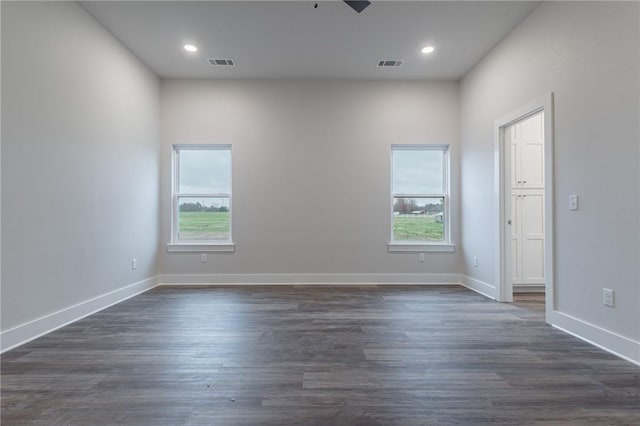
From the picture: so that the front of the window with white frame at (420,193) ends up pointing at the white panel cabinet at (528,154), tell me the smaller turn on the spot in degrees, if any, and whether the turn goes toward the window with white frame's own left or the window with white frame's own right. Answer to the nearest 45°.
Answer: approximately 90° to the window with white frame's own left

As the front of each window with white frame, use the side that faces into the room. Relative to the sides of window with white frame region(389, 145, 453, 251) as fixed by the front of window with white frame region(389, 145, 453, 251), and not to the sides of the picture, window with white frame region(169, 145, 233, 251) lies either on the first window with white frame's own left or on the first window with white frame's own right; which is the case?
on the first window with white frame's own right

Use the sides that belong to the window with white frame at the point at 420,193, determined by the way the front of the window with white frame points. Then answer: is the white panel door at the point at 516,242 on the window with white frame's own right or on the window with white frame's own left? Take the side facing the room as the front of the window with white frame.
on the window with white frame's own left

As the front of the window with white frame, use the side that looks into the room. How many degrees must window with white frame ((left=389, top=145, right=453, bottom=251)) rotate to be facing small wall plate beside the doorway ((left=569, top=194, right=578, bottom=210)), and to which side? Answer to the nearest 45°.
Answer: approximately 45° to its left

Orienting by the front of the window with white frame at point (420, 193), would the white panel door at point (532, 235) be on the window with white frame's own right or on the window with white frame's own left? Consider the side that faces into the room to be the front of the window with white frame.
on the window with white frame's own left

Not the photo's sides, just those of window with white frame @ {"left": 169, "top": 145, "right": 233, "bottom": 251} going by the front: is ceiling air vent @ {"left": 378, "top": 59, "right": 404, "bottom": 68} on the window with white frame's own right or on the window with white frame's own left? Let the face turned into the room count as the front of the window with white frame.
on the window with white frame's own left

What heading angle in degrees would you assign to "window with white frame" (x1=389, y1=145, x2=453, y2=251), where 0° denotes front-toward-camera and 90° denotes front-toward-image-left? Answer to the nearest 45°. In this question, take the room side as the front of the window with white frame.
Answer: approximately 0°

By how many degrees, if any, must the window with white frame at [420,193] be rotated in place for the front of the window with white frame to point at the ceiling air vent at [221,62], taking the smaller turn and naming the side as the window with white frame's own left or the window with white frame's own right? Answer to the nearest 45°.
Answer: approximately 45° to the window with white frame's own right

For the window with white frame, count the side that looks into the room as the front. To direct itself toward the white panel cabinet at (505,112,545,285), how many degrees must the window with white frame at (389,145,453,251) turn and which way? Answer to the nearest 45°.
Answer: approximately 90° to its left

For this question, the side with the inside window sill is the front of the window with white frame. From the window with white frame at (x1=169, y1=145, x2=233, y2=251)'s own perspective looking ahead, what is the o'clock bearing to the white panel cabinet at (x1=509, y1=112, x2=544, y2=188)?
The white panel cabinet is roughly at 10 o'clock from the window with white frame.

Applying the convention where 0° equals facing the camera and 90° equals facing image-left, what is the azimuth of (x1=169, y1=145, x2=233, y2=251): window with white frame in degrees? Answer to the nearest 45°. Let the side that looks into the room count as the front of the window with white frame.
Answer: approximately 0°

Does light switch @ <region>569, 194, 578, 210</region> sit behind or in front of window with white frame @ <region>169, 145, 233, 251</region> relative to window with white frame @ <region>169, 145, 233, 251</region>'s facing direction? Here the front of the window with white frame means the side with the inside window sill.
in front

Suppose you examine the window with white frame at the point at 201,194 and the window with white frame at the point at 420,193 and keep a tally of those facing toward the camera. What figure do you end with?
2
